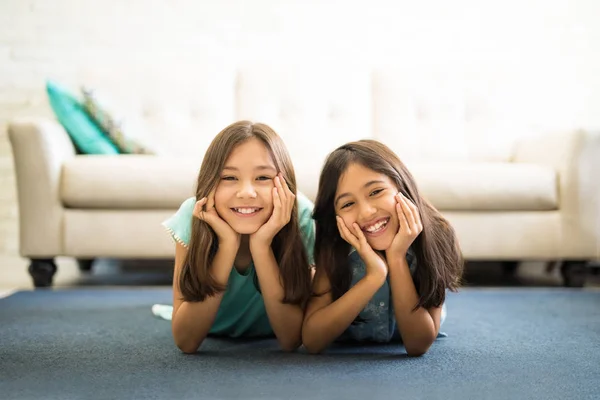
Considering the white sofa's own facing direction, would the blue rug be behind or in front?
in front

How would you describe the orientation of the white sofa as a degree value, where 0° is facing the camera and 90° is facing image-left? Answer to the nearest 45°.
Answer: approximately 0°
